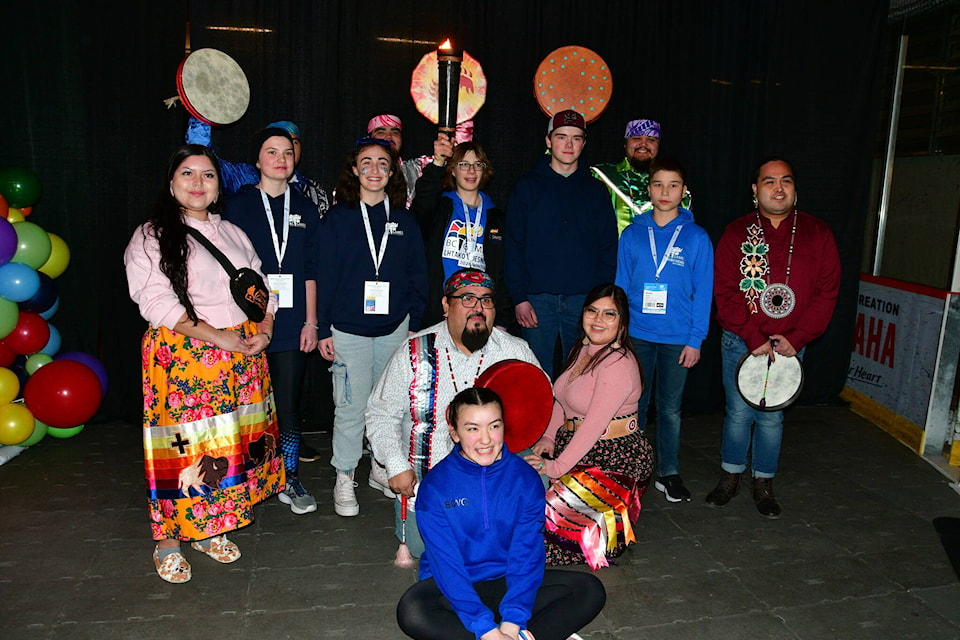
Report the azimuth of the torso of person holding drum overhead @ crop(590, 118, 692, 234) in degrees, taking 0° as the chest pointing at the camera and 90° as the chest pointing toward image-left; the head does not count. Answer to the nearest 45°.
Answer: approximately 0°

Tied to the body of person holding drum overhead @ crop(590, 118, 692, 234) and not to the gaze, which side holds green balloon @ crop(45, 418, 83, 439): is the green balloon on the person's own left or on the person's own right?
on the person's own right

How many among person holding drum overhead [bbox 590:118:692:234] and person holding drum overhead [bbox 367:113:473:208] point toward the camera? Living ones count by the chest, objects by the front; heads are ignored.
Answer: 2

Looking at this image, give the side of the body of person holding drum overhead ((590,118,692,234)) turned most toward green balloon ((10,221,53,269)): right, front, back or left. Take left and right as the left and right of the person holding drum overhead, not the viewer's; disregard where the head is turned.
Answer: right

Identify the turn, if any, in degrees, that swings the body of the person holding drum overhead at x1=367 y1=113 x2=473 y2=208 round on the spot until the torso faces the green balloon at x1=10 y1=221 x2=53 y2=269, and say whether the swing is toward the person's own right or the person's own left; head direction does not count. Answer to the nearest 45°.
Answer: approximately 90° to the person's own right

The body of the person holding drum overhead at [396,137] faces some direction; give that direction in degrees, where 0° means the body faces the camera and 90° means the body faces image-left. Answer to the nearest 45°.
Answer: approximately 0°

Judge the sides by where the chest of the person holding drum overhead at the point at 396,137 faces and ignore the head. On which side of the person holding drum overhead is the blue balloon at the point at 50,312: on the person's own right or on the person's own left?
on the person's own right

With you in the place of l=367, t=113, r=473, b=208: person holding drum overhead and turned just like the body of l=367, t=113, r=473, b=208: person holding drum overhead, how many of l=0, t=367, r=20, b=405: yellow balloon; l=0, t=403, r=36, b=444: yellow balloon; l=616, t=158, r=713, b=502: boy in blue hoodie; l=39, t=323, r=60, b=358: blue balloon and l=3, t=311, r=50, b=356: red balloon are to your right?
4

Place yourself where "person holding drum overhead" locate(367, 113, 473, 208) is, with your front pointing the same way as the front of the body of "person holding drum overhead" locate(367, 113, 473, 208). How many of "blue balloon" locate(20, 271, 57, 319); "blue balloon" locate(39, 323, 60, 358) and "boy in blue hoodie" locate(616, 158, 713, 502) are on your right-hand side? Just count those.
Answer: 2

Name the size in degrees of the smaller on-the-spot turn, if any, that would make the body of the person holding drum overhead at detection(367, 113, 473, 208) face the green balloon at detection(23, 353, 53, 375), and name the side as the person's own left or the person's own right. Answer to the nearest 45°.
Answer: approximately 90° to the person's own right
